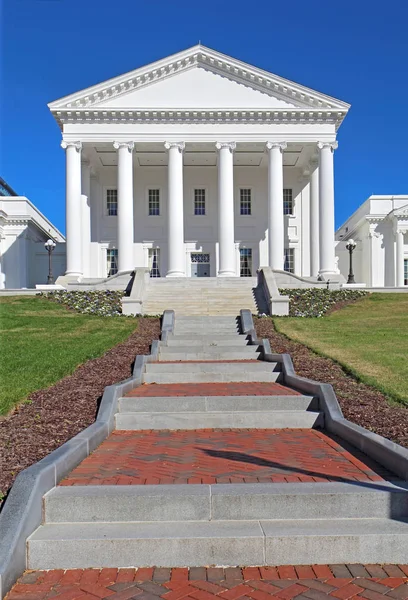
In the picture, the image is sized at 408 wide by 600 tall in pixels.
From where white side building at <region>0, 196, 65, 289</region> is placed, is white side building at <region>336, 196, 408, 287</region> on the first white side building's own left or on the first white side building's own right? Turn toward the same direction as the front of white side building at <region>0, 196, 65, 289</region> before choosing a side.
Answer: on the first white side building's own left

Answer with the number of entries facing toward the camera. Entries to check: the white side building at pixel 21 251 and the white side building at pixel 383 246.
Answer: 2

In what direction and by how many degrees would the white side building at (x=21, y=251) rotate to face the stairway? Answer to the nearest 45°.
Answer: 0° — it already faces it

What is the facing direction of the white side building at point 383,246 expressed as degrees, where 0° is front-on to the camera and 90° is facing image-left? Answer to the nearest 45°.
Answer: approximately 0°

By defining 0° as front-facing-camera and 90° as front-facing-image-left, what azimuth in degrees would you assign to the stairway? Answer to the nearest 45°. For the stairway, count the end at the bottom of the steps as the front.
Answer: approximately 0°

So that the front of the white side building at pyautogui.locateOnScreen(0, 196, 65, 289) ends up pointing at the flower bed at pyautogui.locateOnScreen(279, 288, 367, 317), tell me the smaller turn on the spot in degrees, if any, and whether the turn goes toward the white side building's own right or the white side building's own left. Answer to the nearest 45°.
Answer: approximately 45° to the white side building's own left
